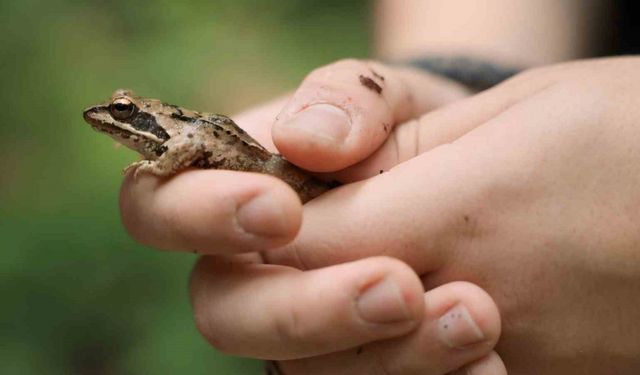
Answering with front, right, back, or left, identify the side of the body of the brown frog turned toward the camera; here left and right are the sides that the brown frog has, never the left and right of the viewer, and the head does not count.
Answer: left
